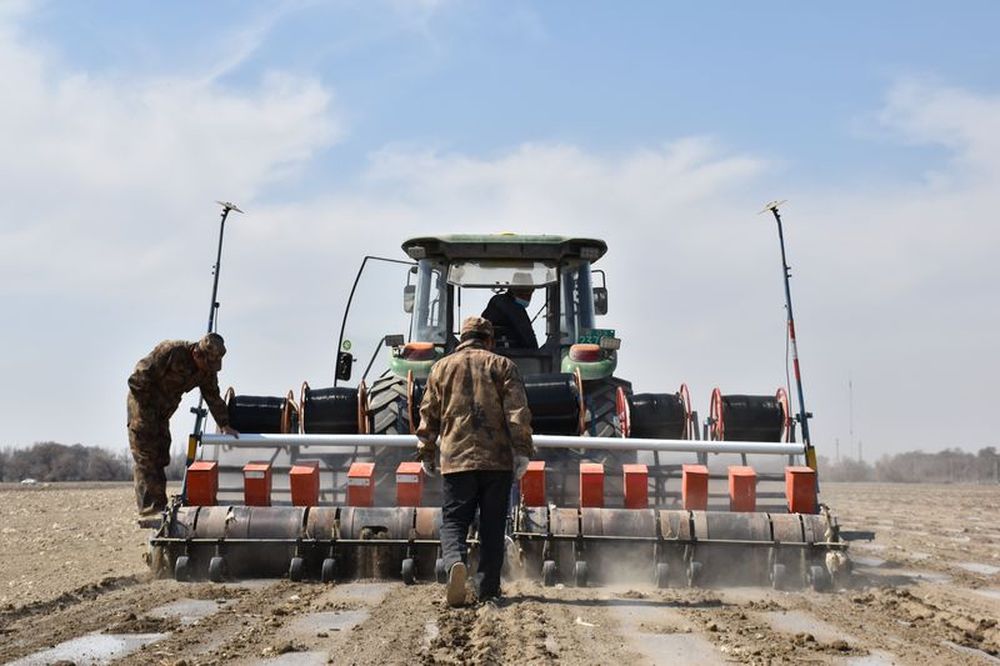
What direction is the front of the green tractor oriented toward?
away from the camera

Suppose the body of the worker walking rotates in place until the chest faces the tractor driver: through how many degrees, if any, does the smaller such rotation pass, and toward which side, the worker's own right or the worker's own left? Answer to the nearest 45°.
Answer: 0° — they already face them

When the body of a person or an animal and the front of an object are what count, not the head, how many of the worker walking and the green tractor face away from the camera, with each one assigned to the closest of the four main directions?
2

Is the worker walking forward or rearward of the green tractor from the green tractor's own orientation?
rearward

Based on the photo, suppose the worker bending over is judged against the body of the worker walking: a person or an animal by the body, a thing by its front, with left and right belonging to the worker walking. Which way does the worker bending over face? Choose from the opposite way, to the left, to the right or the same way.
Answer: to the right

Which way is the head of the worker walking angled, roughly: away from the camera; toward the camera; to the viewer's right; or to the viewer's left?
away from the camera

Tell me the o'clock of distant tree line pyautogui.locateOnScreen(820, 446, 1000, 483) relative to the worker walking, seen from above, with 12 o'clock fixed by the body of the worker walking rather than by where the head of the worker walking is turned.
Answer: The distant tree line is roughly at 1 o'clock from the worker walking.

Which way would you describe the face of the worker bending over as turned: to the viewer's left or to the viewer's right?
to the viewer's right

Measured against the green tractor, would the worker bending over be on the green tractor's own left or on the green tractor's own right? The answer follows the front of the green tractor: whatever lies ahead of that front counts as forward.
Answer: on the green tractor's own left

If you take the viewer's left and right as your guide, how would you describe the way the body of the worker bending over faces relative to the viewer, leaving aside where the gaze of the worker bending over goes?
facing to the right of the viewer

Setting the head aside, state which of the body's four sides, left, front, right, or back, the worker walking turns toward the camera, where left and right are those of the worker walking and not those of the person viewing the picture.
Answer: back
